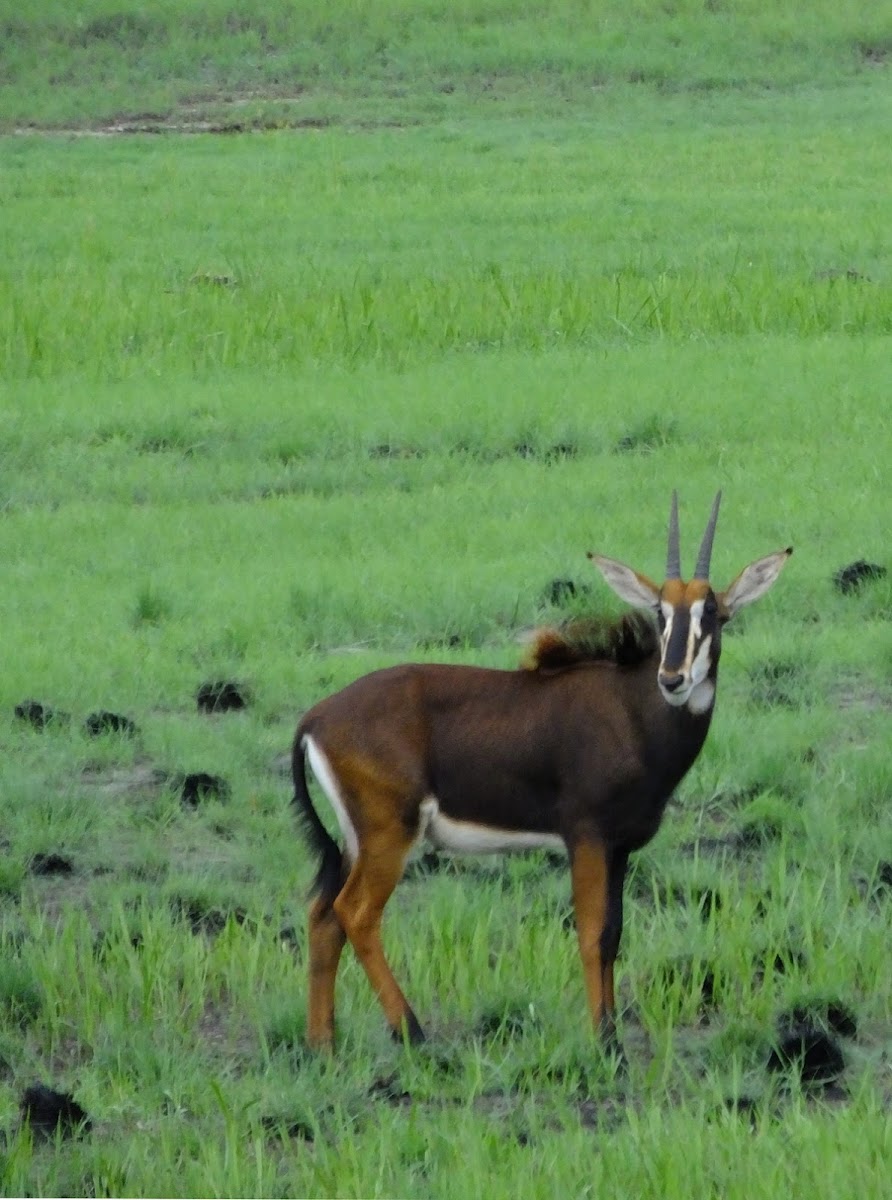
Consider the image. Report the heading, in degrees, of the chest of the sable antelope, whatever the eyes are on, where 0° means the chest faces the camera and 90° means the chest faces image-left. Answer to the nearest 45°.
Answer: approximately 270°
